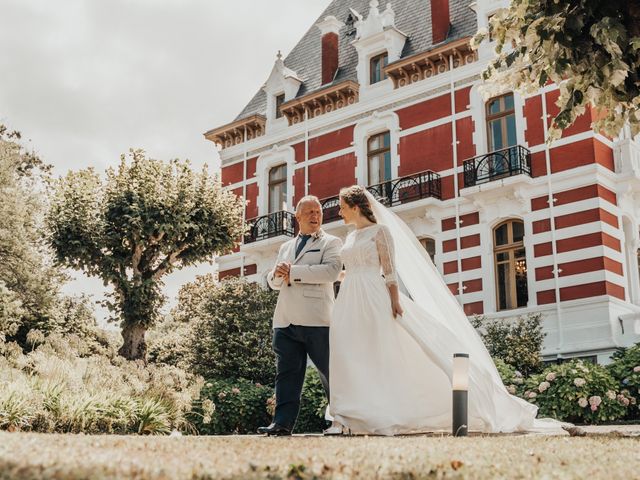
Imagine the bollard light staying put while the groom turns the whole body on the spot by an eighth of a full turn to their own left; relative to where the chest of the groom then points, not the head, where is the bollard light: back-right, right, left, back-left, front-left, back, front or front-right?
left

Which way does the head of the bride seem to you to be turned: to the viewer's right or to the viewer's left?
to the viewer's left

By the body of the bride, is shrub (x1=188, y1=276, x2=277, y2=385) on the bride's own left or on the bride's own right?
on the bride's own right

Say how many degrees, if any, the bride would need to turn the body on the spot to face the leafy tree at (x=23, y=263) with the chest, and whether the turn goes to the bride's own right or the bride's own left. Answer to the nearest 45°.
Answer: approximately 90° to the bride's own right

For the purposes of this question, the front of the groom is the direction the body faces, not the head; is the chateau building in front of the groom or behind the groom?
behind

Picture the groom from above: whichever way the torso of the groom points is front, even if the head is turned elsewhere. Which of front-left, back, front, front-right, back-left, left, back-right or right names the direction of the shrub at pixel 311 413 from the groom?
back-right

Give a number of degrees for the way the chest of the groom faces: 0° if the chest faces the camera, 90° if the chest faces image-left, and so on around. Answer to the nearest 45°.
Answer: approximately 45°

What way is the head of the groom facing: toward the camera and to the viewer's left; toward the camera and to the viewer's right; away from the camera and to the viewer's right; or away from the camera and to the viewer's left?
toward the camera and to the viewer's right

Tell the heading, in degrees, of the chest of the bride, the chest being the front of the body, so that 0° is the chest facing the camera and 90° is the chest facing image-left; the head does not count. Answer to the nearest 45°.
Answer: approximately 45°

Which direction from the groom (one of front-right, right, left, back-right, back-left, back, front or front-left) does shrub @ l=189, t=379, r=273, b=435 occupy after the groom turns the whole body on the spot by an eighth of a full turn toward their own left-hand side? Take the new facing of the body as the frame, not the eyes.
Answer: back
